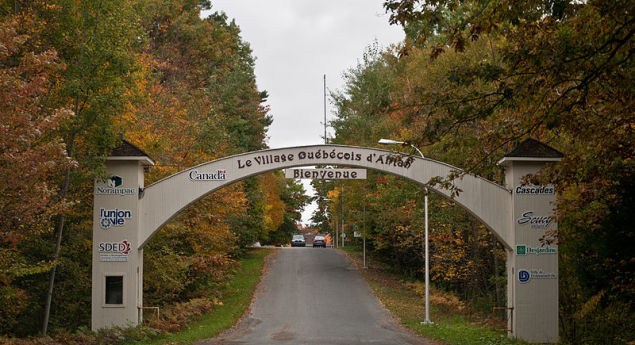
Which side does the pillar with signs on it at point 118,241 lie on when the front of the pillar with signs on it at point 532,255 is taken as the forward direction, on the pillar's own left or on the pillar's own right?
on the pillar's own right

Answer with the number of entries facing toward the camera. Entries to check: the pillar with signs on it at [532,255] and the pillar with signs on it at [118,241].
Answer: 2

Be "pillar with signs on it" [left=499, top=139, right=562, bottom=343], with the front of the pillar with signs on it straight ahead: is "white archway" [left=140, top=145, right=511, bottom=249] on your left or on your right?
on your right

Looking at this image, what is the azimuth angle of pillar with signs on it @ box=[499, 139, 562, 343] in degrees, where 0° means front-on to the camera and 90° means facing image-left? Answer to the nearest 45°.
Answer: approximately 0°

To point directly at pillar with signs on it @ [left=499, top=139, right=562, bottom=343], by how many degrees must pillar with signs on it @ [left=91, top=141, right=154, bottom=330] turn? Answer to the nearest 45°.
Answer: approximately 90° to its left
